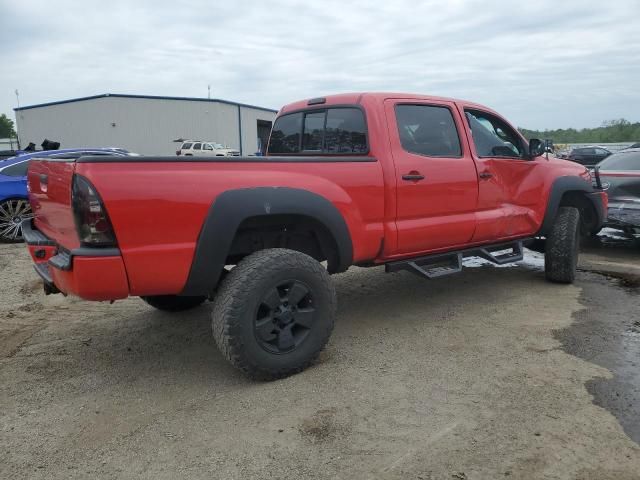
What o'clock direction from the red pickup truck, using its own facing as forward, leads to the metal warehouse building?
The metal warehouse building is roughly at 10 o'clock from the red pickup truck.

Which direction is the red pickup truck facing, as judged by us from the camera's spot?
facing away from the viewer and to the right of the viewer

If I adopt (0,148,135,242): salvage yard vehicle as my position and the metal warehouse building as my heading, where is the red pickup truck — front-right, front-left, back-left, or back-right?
back-right

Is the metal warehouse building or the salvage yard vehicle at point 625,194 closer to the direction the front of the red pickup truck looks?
the salvage yard vehicle

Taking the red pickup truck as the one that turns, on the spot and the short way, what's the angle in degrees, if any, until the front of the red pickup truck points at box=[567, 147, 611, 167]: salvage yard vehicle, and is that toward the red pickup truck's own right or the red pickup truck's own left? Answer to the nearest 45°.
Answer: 0° — it already faces it

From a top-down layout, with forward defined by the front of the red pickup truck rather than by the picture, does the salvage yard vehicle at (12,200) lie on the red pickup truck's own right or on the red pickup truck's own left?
on the red pickup truck's own left

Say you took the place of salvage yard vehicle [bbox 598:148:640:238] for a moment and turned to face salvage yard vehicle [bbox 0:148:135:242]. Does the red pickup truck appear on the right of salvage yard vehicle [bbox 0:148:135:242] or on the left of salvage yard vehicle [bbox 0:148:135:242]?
left
